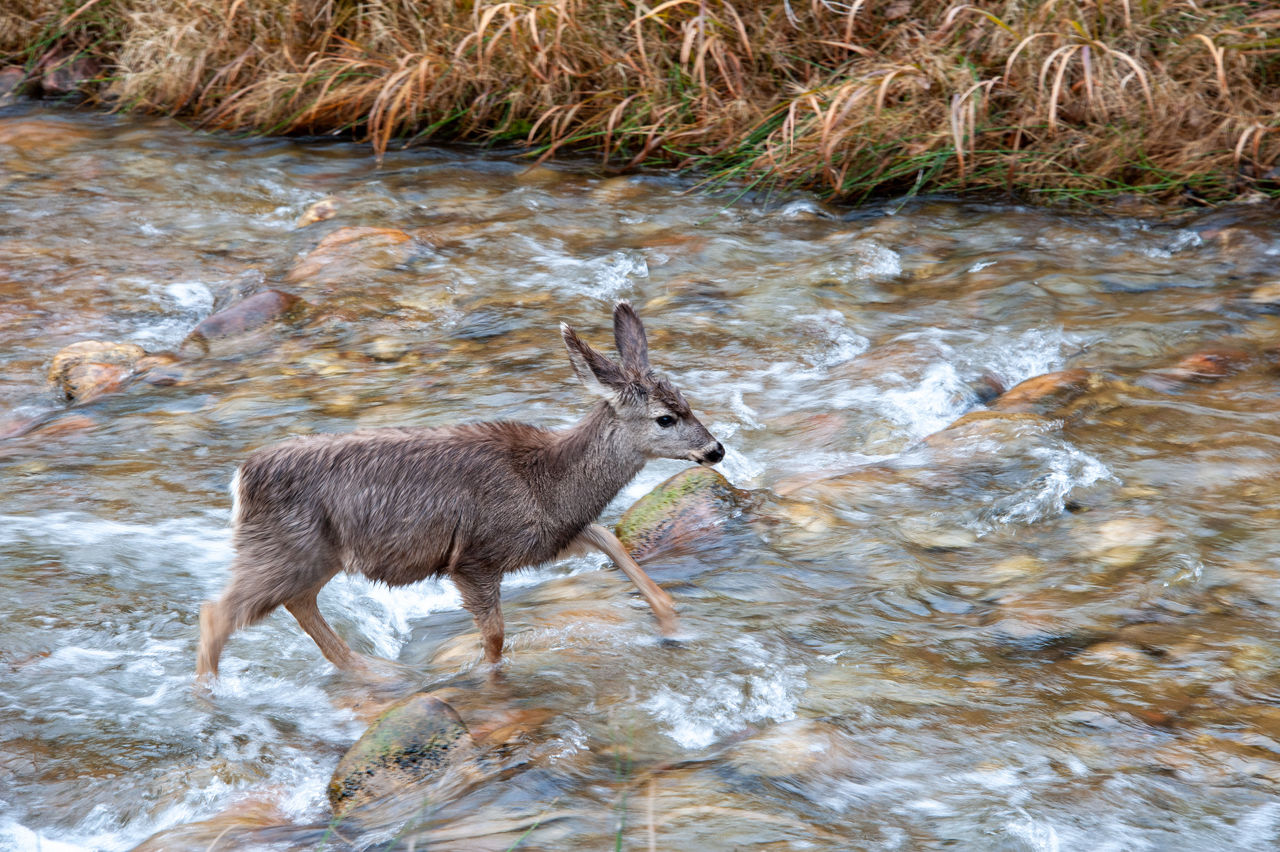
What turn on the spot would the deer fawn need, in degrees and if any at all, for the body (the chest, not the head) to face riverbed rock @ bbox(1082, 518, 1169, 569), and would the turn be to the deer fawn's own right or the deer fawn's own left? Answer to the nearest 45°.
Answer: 0° — it already faces it

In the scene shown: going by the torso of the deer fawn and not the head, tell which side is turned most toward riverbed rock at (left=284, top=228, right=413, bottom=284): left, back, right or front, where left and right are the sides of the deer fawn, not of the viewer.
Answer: left

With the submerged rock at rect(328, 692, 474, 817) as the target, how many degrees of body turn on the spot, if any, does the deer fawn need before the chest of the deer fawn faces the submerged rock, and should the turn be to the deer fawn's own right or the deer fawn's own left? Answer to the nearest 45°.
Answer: approximately 90° to the deer fawn's own right

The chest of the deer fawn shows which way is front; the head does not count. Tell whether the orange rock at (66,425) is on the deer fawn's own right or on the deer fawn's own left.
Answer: on the deer fawn's own left

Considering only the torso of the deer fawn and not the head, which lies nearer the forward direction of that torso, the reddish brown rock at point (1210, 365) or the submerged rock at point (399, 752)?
the reddish brown rock

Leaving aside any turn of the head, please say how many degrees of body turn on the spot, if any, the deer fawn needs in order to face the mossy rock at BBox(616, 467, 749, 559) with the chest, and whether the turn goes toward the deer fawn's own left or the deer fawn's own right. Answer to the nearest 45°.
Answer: approximately 45° to the deer fawn's own left

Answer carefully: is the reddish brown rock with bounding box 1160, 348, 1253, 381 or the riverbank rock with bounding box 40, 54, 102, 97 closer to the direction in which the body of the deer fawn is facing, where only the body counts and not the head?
the reddish brown rock

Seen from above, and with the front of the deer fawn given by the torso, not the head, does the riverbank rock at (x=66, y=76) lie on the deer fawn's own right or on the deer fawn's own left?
on the deer fawn's own left

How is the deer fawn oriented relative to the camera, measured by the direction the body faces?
to the viewer's right

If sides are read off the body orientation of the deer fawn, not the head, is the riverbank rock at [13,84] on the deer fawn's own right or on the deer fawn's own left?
on the deer fawn's own left

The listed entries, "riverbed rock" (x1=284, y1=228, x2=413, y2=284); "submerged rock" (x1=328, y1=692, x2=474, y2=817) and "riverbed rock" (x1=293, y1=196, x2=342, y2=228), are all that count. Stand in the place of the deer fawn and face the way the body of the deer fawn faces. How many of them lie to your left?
2

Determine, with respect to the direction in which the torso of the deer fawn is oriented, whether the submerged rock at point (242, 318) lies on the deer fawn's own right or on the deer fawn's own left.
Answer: on the deer fawn's own left
